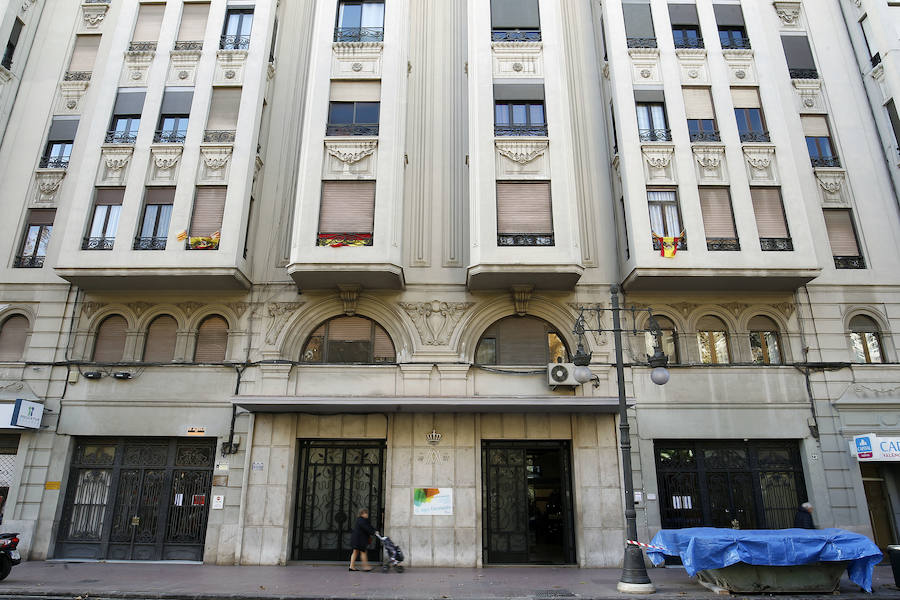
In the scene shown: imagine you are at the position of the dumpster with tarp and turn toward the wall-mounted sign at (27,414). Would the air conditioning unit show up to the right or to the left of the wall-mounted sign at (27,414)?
right

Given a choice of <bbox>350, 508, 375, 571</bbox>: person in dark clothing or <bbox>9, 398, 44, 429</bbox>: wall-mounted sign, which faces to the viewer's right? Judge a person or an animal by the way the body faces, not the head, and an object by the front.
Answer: the person in dark clothing

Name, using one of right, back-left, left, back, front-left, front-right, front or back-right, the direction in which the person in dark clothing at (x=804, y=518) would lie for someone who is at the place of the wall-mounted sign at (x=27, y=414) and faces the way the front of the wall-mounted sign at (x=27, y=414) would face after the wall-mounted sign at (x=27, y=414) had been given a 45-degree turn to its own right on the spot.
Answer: left

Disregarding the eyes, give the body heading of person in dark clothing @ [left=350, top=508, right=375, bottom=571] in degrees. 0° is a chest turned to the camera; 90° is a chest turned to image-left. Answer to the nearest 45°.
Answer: approximately 270°

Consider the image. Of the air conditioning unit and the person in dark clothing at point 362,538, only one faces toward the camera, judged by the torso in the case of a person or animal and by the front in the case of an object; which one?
the air conditioning unit

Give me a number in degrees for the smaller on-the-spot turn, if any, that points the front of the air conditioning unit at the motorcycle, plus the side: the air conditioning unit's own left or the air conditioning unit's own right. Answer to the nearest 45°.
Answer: approximately 45° to the air conditioning unit's own right

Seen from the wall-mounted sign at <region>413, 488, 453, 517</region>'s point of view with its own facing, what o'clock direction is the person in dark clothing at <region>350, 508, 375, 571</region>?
The person in dark clothing is roughly at 2 o'clock from the wall-mounted sign.

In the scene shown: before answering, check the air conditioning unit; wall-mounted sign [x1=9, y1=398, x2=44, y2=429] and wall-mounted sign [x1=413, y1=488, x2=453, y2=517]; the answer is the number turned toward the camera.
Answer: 3

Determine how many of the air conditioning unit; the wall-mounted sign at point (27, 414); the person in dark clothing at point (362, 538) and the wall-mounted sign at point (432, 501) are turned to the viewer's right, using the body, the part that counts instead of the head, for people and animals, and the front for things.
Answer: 1

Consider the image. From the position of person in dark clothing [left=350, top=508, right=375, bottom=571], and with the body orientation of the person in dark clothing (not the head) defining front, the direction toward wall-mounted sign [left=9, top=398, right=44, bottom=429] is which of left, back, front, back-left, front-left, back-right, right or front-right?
back

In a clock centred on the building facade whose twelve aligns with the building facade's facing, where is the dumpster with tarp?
The dumpster with tarp is roughly at 10 o'clock from the building facade.

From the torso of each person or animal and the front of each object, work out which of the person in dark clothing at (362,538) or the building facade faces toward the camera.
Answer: the building facade

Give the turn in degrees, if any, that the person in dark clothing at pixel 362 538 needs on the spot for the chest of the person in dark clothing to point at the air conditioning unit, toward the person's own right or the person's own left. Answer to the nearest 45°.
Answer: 0° — they already face it

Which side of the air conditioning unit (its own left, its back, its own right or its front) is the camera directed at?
front

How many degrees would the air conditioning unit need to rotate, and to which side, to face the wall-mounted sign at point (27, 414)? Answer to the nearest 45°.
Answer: approximately 90° to its right

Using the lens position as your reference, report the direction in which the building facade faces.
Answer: facing the viewer
